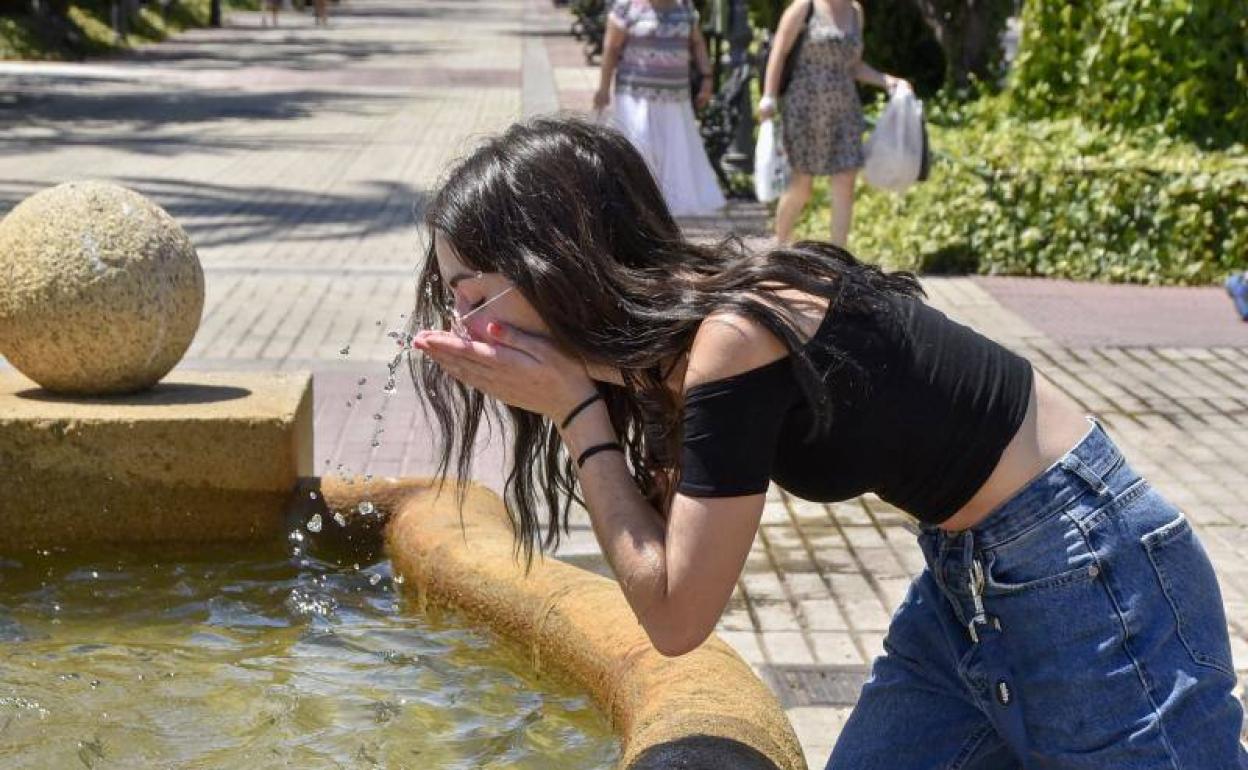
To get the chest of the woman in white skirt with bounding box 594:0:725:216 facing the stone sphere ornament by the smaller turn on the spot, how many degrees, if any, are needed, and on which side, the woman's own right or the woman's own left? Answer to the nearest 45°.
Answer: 0° — they already face it

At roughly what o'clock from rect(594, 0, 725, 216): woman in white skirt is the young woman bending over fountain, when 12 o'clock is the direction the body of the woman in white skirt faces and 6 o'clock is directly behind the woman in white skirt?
The young woman bending over fountain is roughly at 12 o'clock from the woman in white skirt.

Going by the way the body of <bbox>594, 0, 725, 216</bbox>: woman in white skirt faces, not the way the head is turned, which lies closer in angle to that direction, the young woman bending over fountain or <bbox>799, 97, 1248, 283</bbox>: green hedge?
the young woman bending over fountain

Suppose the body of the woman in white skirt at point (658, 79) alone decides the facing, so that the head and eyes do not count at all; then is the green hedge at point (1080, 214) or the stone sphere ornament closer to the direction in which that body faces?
the stone sphere ornament

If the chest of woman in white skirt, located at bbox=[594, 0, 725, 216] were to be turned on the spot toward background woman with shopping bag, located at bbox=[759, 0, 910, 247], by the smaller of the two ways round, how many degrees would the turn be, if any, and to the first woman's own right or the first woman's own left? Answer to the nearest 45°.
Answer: approximately 45° to the first woman's own left

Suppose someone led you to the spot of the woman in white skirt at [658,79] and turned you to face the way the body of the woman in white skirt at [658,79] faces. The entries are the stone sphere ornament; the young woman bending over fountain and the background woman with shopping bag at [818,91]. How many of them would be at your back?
0

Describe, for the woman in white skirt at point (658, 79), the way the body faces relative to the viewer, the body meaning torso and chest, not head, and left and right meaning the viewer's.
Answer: facing the viewer

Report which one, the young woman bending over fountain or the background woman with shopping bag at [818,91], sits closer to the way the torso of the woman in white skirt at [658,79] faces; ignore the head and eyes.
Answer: the young woman bending over fountain

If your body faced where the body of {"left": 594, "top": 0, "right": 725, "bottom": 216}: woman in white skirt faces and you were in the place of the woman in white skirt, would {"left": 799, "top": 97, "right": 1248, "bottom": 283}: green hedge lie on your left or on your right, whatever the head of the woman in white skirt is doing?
on your left
